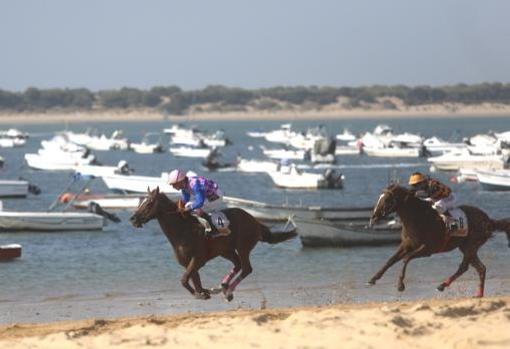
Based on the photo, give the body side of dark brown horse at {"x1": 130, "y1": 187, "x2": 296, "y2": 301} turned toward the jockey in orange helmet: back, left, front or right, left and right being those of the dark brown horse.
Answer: back

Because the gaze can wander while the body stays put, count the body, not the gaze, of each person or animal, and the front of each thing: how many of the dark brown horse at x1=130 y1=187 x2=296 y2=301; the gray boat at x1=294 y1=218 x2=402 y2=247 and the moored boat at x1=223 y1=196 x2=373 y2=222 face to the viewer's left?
3

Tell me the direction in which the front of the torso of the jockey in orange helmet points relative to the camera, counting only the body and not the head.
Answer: to the viewer's left

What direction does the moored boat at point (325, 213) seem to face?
to the viewer's left

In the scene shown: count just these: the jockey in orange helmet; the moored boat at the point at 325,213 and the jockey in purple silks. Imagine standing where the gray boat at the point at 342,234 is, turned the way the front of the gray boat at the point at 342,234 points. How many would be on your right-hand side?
1

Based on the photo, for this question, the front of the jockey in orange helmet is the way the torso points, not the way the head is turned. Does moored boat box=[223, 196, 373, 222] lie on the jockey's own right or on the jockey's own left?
on the jockey's own right

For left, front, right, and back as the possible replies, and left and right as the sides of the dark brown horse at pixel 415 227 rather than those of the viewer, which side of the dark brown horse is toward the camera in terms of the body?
left

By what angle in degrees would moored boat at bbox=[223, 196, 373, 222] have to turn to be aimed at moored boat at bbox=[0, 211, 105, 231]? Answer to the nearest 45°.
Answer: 0° — it already faces it

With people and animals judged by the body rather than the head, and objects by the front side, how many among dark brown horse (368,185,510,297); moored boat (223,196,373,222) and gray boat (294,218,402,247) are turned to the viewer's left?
3

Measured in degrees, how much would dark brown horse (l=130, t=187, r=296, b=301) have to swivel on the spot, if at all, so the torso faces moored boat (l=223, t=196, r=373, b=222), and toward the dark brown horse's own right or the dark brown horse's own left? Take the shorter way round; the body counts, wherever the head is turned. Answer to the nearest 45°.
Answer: approximately 90° to the dark brown horse's own right

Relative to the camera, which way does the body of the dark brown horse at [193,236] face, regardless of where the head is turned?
to the viewer's left

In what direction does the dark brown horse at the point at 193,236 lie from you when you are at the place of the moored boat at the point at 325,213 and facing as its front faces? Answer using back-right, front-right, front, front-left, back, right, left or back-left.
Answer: left

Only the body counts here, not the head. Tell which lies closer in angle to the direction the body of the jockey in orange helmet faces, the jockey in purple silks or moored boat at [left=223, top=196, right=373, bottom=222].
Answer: the jockey in purple silks
